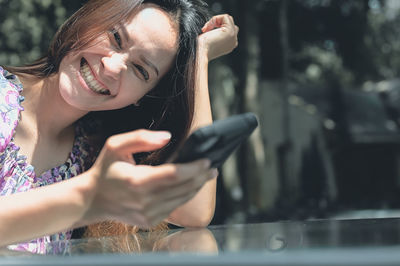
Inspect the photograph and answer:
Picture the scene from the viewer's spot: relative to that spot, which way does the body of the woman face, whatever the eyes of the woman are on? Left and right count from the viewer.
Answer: facing the viewer
